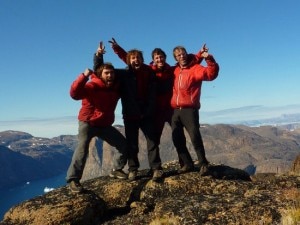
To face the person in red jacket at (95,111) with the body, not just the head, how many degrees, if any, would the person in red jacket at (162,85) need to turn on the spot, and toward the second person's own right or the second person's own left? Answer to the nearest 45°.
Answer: approximately 45° to the second person's own right

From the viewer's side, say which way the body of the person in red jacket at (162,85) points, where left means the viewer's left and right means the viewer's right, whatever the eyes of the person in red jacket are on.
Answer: facing the viewer

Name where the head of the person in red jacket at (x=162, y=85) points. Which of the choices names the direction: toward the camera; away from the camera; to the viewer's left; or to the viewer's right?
toward the camera
